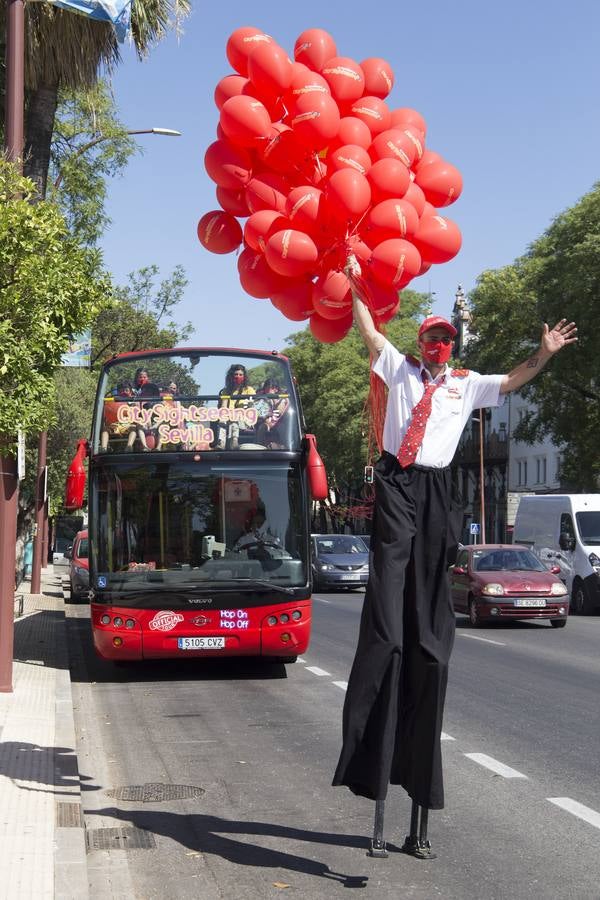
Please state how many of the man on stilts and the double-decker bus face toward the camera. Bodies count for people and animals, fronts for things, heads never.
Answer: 2

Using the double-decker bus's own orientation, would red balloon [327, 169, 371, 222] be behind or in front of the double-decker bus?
in front

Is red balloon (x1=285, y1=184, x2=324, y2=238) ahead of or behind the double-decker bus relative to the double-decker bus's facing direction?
ahead

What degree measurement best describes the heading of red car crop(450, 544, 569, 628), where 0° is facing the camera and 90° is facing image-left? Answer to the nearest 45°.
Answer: approximately 315°

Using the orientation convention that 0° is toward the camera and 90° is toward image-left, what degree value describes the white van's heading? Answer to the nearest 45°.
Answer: approximately 315°

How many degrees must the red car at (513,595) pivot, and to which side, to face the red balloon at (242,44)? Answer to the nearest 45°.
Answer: approximately 45° to its right
